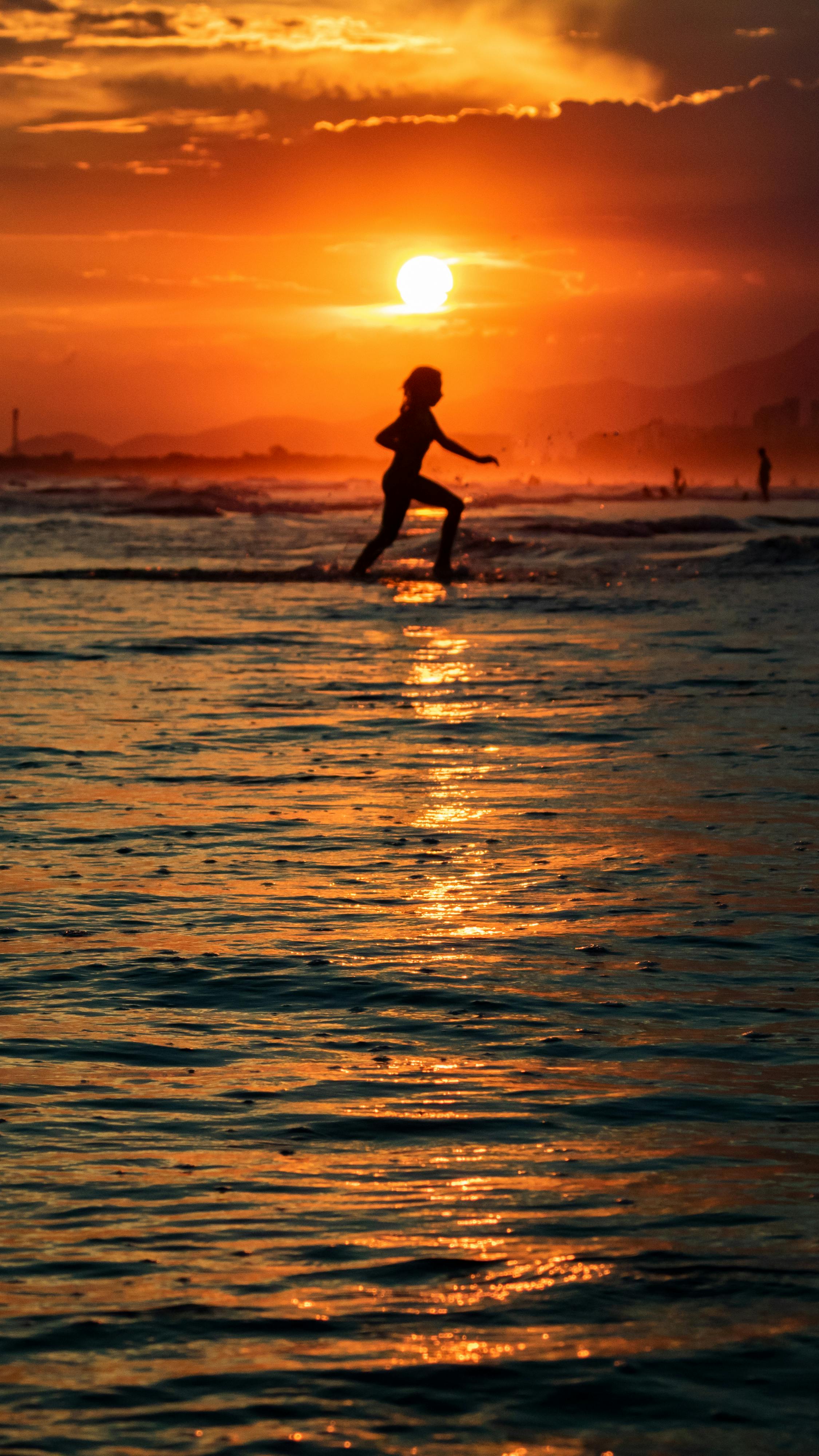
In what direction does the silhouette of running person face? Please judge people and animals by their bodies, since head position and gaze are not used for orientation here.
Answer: to the viewer's right
